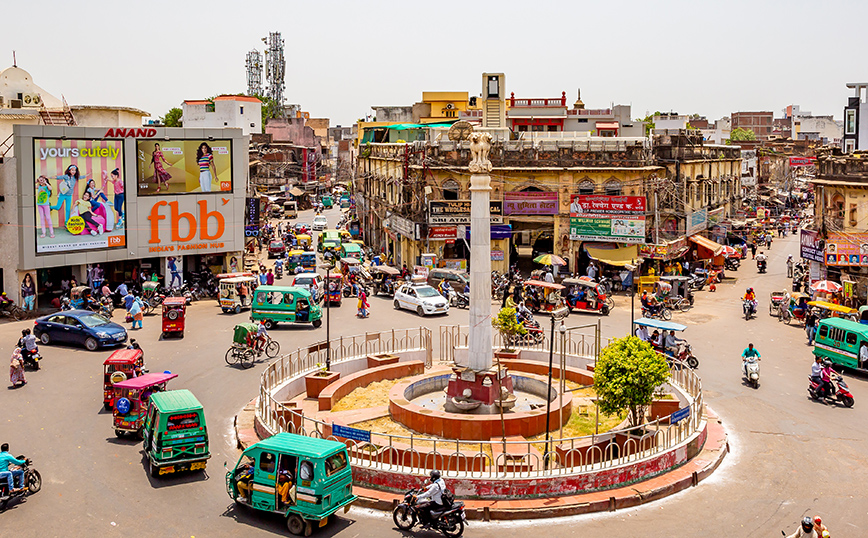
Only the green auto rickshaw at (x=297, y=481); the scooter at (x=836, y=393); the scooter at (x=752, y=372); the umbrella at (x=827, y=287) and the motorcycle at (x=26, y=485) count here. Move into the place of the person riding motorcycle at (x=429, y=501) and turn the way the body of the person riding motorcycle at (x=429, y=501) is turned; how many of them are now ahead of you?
2

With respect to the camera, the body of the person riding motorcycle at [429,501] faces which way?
to the viewer's left

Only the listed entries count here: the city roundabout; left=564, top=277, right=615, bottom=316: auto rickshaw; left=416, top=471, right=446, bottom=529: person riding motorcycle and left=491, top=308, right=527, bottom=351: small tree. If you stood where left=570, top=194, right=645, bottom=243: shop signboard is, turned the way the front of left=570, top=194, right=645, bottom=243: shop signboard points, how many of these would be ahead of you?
4

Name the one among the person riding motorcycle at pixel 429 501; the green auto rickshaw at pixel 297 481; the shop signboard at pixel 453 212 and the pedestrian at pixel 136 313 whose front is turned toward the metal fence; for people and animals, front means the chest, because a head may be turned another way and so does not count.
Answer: the shop signboard

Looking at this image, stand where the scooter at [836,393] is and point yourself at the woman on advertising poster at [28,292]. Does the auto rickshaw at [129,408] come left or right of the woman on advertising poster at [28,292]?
left

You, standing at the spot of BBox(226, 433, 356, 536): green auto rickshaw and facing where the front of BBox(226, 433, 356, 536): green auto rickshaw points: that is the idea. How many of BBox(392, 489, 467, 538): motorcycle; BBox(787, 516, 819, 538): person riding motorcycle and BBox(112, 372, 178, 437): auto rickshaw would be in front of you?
1

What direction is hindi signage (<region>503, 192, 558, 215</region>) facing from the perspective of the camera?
toward the camera

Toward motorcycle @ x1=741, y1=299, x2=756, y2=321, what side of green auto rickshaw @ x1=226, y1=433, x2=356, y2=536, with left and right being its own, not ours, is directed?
right

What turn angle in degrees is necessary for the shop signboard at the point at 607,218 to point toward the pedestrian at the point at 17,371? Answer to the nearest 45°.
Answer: approximately 45° to its right

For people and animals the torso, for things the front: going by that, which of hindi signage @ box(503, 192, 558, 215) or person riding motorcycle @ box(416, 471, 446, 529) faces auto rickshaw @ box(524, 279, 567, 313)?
the hindi signage

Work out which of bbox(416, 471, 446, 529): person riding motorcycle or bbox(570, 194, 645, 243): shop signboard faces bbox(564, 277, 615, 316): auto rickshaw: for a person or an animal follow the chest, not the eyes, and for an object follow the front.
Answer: the shop signboard

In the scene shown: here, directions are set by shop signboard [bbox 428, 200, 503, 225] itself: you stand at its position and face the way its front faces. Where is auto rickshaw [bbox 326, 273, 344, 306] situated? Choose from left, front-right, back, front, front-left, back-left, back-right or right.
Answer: front-right

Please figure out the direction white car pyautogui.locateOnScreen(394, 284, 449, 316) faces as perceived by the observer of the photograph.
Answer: facing the viewer and to the right of the viewer

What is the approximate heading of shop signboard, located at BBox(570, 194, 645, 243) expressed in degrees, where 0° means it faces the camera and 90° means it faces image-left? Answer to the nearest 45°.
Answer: approximately 0°

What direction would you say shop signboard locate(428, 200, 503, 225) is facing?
toward the camera
